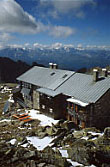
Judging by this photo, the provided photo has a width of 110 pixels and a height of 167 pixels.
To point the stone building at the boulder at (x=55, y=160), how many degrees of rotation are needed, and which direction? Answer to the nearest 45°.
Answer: approximately 45° to its left

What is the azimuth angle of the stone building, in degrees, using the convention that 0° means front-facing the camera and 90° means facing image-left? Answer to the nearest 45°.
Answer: approximately 45°

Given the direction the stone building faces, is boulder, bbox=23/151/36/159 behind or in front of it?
in front

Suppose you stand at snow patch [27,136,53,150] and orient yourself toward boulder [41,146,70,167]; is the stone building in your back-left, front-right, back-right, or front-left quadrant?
back-left

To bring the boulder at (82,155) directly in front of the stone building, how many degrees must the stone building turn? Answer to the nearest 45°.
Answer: approximately 45° to its left
